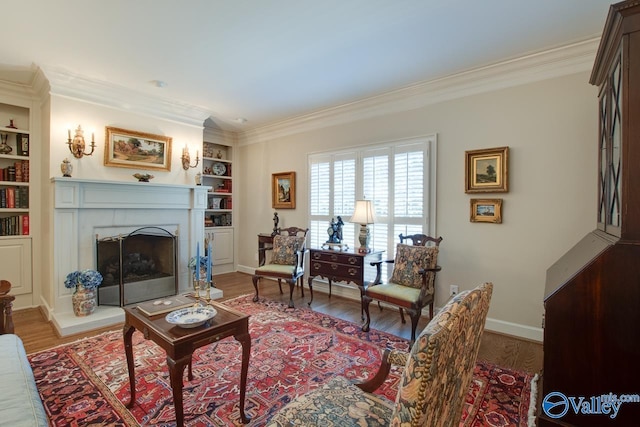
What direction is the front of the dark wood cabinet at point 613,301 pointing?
to the viewer's left

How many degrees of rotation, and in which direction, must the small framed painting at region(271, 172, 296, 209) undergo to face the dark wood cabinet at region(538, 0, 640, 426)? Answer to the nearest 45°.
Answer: approximately 90° to its left

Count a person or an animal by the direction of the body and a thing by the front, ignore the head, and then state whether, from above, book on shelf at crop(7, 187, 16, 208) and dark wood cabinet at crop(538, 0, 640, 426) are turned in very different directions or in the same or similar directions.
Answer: very different directions

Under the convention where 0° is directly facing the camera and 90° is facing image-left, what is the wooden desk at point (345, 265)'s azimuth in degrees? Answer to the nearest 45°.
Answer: approximately 45°

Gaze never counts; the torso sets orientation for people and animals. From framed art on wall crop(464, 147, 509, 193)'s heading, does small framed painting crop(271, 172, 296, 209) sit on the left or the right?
on its right

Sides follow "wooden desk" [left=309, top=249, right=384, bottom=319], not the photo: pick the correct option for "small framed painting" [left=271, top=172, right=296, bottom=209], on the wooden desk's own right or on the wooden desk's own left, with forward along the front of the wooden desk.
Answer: on the wooden desk's own right

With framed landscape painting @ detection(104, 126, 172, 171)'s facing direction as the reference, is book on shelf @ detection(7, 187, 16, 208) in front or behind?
behind
